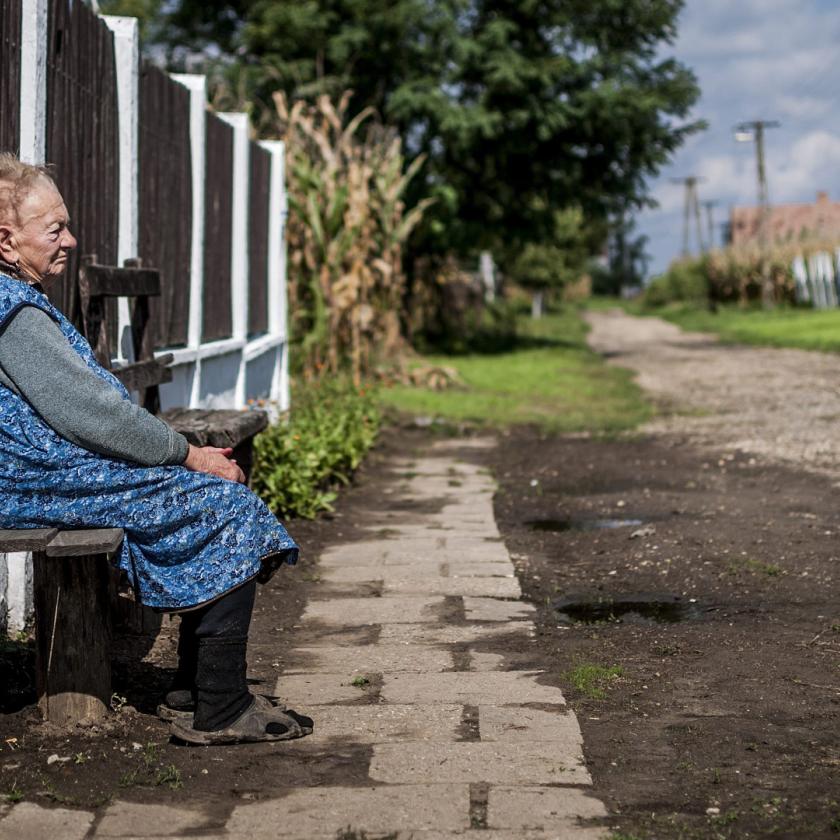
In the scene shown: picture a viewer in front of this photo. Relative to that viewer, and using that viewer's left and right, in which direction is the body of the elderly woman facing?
facing to the right of the viewer

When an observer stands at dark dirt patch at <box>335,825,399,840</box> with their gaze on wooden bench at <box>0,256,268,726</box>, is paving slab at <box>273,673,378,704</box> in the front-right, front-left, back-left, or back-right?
front-right

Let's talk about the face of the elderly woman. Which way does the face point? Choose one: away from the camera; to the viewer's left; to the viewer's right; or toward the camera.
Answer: to the viewer's right
